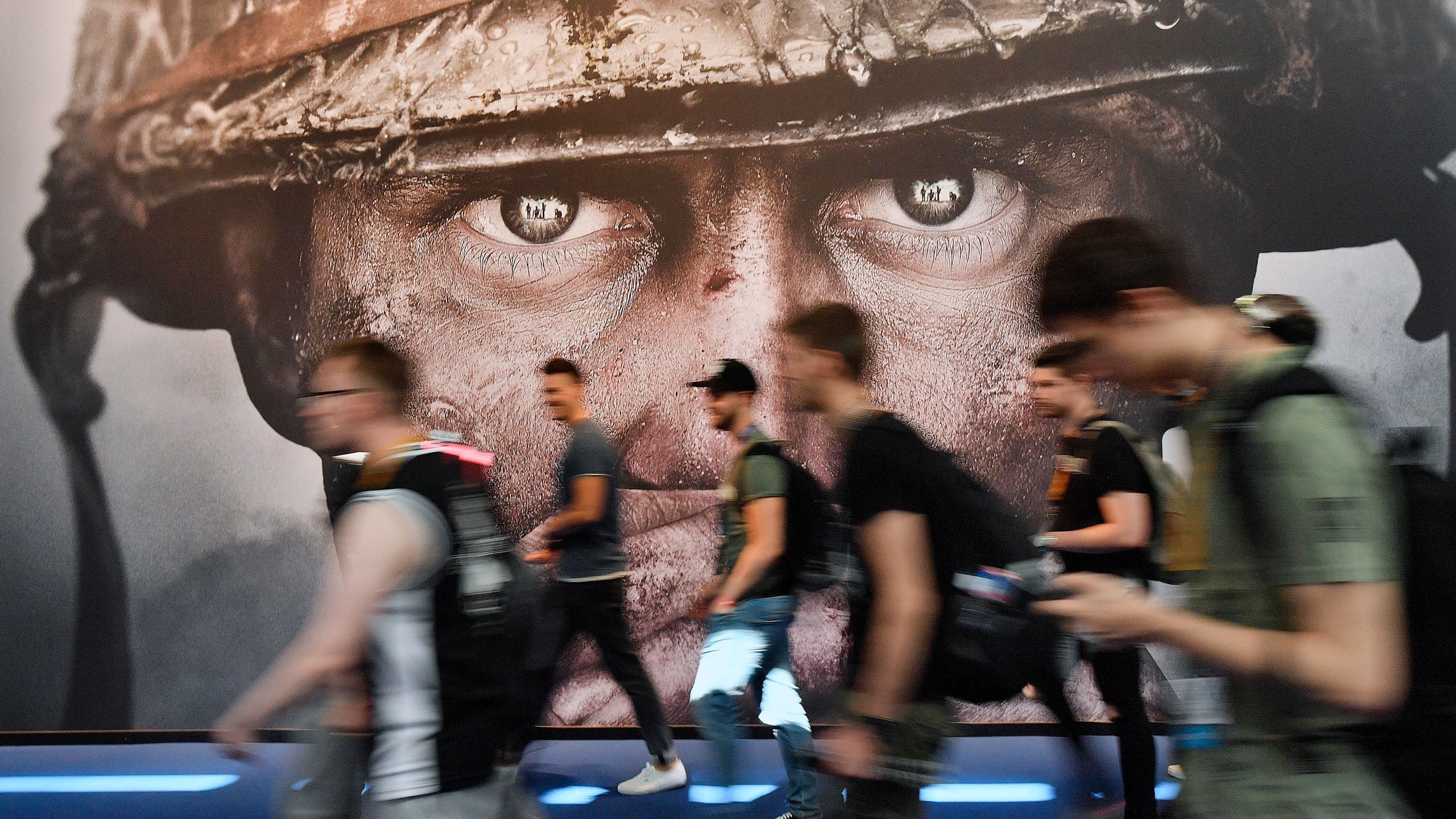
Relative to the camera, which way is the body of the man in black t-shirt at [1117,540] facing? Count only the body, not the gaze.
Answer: to the viewer's left

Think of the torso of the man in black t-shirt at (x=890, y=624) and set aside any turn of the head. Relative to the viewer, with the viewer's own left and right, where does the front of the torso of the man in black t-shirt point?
facing to the left of the viewer

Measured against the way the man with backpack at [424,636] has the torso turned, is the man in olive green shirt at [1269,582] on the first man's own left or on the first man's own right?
on the first man's own left

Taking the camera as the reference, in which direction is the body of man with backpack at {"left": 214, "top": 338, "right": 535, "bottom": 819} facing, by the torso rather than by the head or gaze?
to the viewer's left

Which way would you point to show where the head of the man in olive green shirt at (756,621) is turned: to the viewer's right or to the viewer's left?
to the viewer's left

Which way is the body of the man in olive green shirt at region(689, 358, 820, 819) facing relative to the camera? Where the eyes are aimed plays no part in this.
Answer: to the viewer's left

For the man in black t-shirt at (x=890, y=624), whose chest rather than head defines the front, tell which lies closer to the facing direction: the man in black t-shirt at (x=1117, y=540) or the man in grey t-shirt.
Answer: the man in grey t-shirt

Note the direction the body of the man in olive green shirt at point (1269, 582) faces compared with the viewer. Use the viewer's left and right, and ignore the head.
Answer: facing to the left of the viewer

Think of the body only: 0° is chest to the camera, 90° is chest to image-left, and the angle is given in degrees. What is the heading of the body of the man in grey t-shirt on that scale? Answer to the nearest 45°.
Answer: approximately 90°
